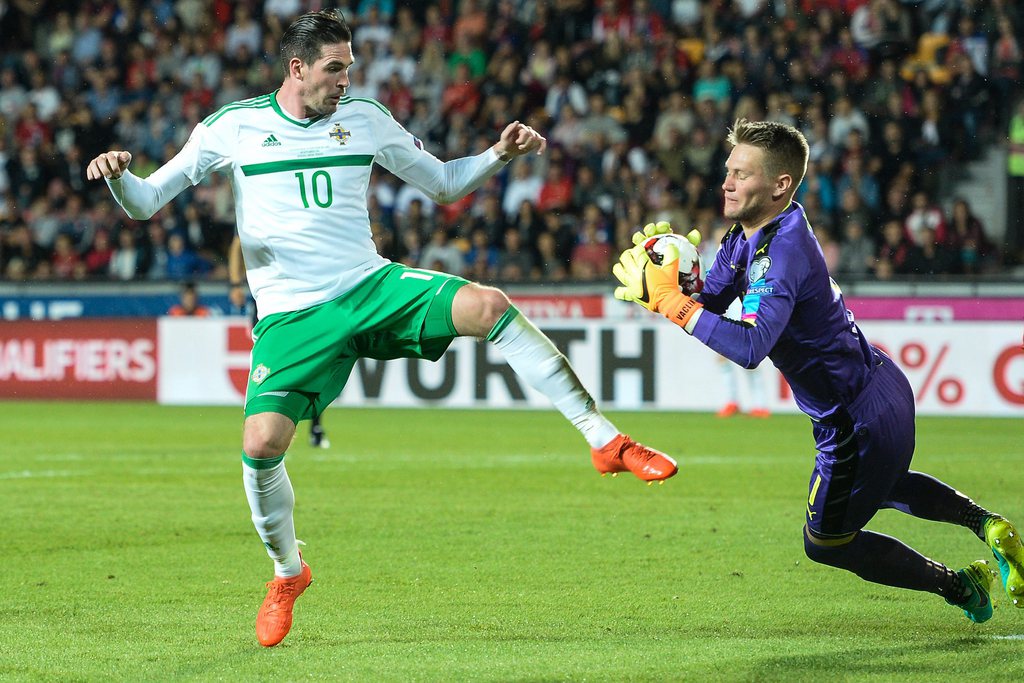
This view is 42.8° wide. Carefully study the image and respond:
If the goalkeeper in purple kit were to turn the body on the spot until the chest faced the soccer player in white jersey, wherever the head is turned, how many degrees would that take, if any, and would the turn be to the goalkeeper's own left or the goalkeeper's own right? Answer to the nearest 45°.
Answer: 0° — they already face them

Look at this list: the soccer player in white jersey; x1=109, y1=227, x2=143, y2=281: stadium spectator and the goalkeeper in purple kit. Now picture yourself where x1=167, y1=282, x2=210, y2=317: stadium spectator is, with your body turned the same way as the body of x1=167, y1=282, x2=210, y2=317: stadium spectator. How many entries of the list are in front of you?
2

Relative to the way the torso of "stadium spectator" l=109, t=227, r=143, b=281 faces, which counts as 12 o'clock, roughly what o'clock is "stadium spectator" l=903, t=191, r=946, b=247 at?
"stadium spectator" l=903, t=191, r=946, b=247 is roughly at 10 o'clock from "stadium spectator" l=109, t=227, r=143, b=281.

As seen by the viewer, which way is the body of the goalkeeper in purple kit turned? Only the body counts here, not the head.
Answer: to the viewer's left

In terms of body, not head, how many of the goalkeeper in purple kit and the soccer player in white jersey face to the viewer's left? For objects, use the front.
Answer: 1

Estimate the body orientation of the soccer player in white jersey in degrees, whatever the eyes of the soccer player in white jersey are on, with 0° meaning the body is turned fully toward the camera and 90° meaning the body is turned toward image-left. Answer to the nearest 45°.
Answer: approximately 0°

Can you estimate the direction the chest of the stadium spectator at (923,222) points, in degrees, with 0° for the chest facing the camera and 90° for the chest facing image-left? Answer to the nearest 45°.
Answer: approximately 0°

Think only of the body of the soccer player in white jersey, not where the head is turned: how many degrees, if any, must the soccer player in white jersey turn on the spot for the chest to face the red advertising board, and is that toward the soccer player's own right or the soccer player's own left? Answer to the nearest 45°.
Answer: approximately 180°

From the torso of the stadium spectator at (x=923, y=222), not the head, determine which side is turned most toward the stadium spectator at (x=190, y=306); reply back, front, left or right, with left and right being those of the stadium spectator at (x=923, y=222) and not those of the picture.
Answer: right

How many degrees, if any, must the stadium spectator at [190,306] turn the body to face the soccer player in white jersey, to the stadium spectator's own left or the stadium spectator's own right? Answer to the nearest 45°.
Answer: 0° — they already face them

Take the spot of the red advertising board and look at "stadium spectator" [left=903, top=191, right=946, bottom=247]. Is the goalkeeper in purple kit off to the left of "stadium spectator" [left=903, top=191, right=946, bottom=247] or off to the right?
right

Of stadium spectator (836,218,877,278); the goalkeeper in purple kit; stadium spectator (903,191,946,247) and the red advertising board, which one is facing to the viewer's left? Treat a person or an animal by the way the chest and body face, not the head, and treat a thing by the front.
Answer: the goalkeeper in purple kit
